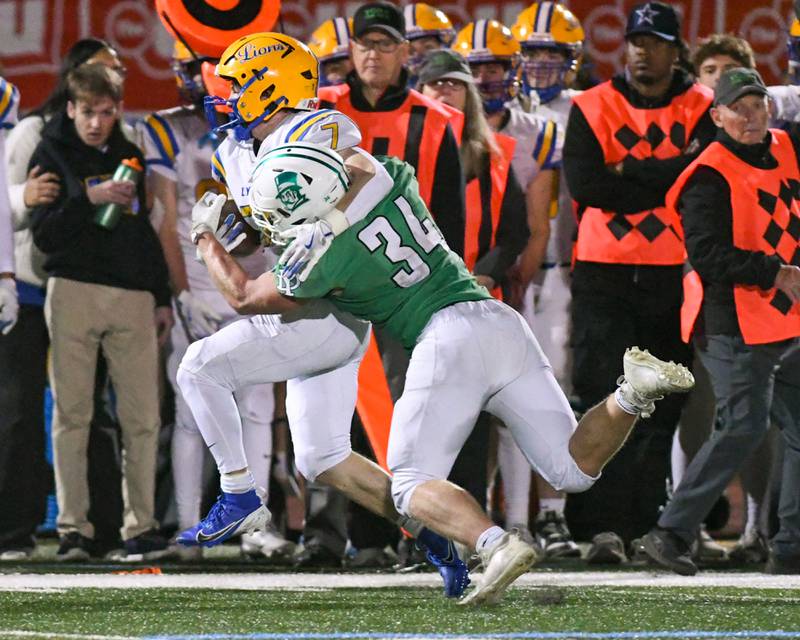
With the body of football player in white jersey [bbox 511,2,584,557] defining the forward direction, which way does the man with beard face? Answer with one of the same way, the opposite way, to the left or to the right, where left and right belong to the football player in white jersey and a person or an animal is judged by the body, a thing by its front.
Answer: the same way

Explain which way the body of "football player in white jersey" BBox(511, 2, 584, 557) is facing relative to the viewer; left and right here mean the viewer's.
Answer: facing the viewer

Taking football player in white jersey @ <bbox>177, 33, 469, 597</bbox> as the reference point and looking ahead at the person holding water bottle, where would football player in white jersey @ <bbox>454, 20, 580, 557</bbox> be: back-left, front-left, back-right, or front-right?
front-right

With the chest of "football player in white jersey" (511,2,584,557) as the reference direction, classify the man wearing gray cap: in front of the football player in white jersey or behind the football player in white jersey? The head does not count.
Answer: in front

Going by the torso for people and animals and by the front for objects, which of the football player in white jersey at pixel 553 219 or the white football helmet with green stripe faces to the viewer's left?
the white football helmet with green stripe

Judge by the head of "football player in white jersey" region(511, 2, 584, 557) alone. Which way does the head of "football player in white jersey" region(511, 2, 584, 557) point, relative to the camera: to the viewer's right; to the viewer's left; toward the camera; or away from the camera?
toward the camera

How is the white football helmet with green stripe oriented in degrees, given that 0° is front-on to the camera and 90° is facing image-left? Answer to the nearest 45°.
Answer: approximately 90°

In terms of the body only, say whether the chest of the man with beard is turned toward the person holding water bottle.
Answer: no

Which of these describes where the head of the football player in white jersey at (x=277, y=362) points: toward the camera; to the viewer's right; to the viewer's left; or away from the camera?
to the viewer's left

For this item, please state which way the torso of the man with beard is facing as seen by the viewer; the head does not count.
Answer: toward the camera

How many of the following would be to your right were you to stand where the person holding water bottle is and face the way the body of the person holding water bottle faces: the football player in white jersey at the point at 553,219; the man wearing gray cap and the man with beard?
0

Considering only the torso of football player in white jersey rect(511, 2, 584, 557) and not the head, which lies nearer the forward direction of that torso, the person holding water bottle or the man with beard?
the man with beard

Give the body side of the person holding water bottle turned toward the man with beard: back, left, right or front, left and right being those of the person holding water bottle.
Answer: left

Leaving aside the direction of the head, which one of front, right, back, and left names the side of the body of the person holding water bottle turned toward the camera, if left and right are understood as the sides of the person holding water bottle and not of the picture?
front
